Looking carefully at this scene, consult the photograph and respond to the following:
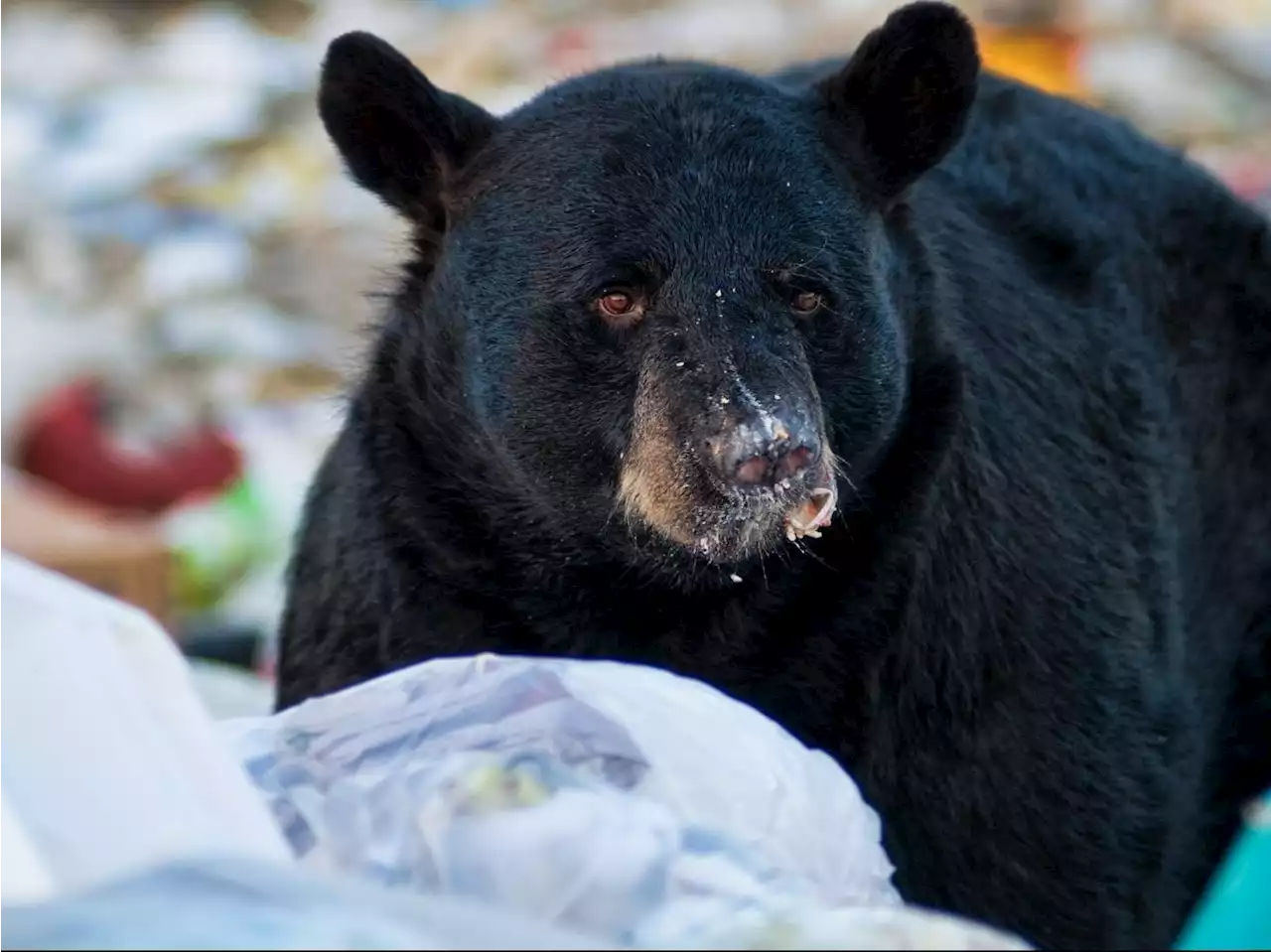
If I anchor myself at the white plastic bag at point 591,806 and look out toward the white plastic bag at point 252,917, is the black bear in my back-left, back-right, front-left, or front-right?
back-right

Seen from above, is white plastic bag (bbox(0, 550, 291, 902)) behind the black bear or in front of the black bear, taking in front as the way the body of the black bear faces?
in front

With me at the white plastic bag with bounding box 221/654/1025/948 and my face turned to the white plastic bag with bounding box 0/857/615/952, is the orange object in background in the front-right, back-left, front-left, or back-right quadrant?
back-right

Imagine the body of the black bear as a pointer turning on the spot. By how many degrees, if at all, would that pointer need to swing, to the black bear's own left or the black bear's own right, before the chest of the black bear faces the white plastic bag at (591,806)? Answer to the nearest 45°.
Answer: approximately 45° to the black bear's own left

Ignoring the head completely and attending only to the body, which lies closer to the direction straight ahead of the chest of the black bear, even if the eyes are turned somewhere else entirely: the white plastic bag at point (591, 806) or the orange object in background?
the white plastic bag

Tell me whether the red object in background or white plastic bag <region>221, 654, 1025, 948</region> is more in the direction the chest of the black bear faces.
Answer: the white plastic bag

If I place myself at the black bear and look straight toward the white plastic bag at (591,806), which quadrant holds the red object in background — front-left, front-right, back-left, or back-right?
back-right

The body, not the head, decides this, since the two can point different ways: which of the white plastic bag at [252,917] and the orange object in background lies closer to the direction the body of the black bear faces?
the white plastic bag

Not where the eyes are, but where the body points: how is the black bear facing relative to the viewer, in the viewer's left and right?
facing the viewer and to the left of the viewer

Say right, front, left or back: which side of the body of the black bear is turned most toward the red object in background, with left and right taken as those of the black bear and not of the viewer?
right

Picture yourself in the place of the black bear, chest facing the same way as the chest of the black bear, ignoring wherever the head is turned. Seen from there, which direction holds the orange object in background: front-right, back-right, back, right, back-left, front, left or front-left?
back-right

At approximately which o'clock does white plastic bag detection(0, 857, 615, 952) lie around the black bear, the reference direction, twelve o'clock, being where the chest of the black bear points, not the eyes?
The white plastic bag is roughly at 11 o'clock from the black bear.
